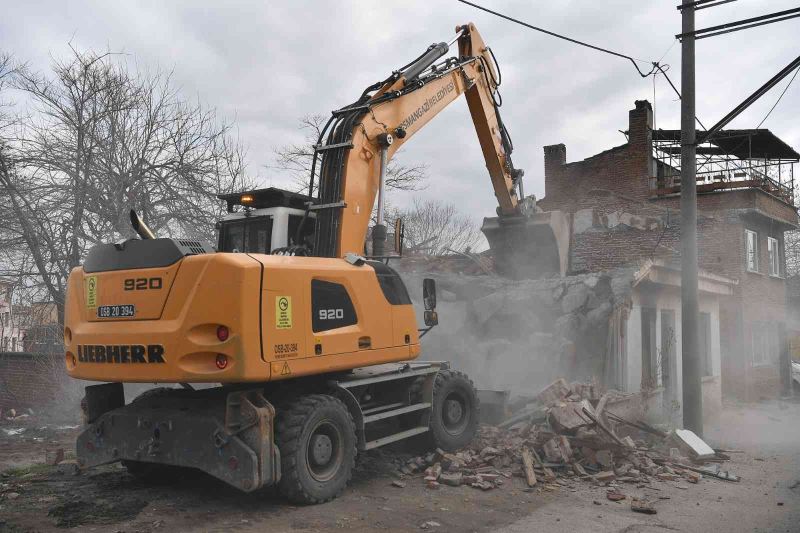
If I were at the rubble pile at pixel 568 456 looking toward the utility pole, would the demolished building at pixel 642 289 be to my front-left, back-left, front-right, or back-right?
front-left

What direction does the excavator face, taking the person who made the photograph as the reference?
facing away from the viewer and to the right of the viewer

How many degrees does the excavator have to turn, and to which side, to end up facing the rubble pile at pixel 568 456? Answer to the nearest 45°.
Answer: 0° — it already faces it

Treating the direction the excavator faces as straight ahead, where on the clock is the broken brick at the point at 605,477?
The broken brick is roughly at 1 o'clock from the excavator.

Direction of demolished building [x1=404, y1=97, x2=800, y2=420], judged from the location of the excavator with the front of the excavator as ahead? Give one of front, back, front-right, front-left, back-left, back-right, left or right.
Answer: front

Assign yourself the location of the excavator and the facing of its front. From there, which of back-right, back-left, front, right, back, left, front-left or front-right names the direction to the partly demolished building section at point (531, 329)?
front

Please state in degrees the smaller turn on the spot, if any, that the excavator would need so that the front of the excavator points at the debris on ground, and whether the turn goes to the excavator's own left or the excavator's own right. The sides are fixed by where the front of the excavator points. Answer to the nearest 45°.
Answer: approximately 45° to the excavator's own right

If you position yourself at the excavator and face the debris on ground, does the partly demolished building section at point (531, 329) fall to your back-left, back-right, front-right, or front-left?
front-left
